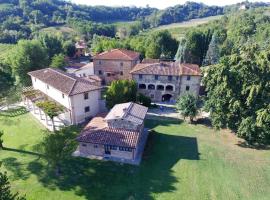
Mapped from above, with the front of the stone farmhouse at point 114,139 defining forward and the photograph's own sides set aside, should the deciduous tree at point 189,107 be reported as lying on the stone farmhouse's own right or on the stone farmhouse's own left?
on the stone farmhouse's own left

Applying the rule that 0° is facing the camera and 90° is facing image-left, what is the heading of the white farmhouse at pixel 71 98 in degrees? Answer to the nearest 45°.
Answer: approximately 45°

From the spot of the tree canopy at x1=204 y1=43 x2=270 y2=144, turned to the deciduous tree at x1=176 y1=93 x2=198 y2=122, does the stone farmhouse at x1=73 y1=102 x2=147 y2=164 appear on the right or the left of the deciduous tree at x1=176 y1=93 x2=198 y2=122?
left

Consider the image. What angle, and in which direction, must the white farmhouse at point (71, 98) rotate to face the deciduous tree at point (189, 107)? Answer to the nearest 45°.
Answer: approximately 135° to its left

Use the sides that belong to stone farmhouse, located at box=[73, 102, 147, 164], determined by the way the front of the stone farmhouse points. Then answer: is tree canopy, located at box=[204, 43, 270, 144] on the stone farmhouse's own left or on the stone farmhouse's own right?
on the stone farmhouse's own left

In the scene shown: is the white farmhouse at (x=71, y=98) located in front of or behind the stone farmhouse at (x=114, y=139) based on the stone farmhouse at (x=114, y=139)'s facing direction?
behind

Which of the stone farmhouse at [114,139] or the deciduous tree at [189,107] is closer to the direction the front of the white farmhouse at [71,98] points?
the stone farmhouse

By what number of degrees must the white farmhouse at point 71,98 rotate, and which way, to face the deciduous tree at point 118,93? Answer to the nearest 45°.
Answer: approximately 135° to its left

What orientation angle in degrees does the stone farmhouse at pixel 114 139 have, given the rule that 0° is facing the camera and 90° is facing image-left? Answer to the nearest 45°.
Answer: approximately 0°

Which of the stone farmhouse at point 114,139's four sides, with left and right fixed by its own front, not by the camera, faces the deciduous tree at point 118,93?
back

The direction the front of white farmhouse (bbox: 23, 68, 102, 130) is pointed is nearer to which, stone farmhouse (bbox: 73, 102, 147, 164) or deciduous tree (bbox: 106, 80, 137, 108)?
the stone farmhouse
